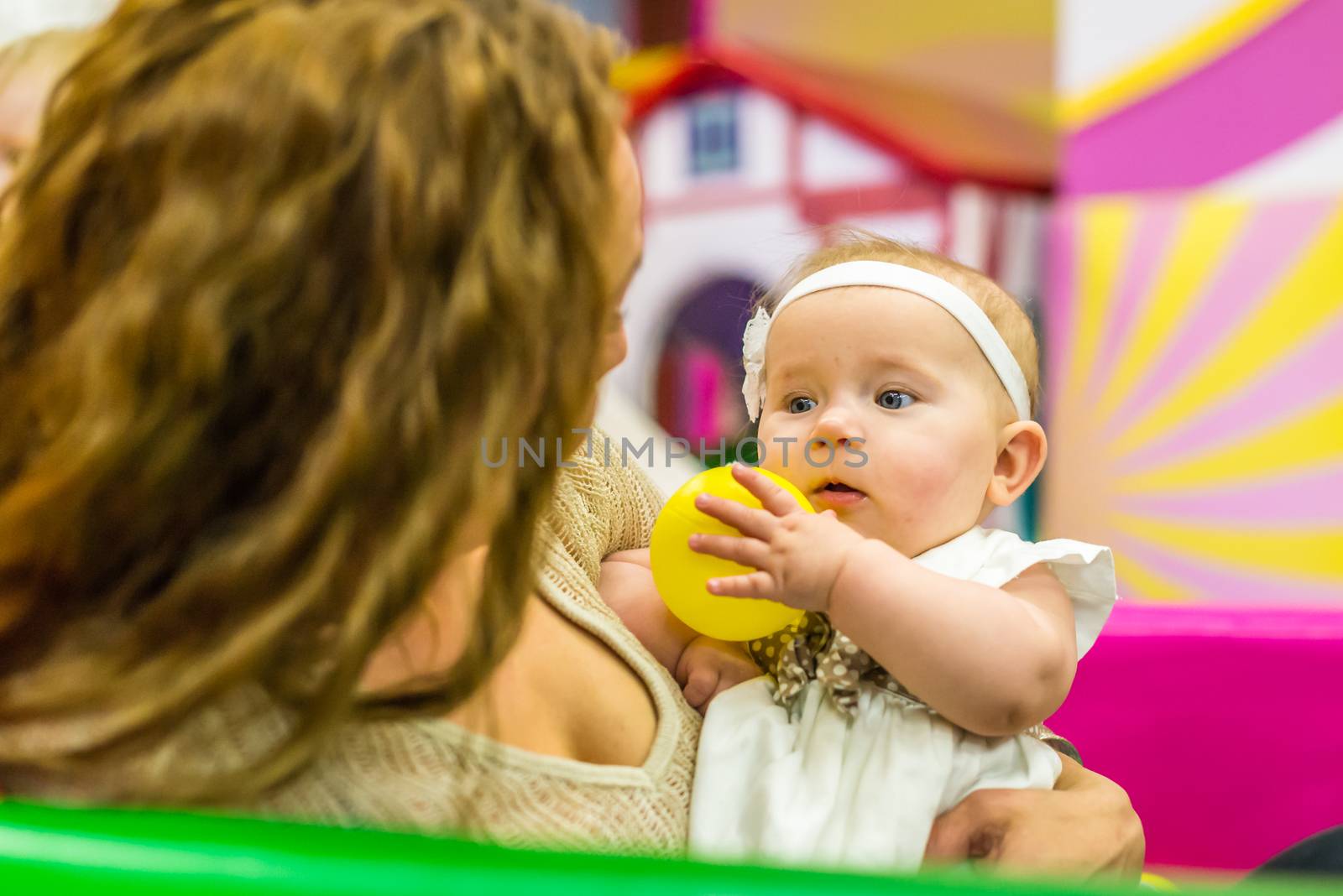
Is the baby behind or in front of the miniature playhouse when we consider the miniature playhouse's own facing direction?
in front

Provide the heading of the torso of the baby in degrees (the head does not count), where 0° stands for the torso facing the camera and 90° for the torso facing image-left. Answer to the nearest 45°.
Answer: approximately 45°

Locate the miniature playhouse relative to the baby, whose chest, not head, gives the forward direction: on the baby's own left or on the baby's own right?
on the baby's own right

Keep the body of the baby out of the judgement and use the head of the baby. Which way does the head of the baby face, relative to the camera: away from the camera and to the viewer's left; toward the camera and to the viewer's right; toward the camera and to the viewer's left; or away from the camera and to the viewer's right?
toward the camera and to the viewer's left

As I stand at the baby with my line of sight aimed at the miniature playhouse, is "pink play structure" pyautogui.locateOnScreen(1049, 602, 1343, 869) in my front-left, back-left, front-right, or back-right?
front-right

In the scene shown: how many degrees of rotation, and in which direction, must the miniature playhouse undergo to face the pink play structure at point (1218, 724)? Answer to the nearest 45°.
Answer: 0° — it already faces it

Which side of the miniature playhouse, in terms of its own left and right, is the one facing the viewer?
front

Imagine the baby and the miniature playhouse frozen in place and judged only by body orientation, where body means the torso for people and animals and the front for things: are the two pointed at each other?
no

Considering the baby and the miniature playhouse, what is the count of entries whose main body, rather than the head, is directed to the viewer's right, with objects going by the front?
0
